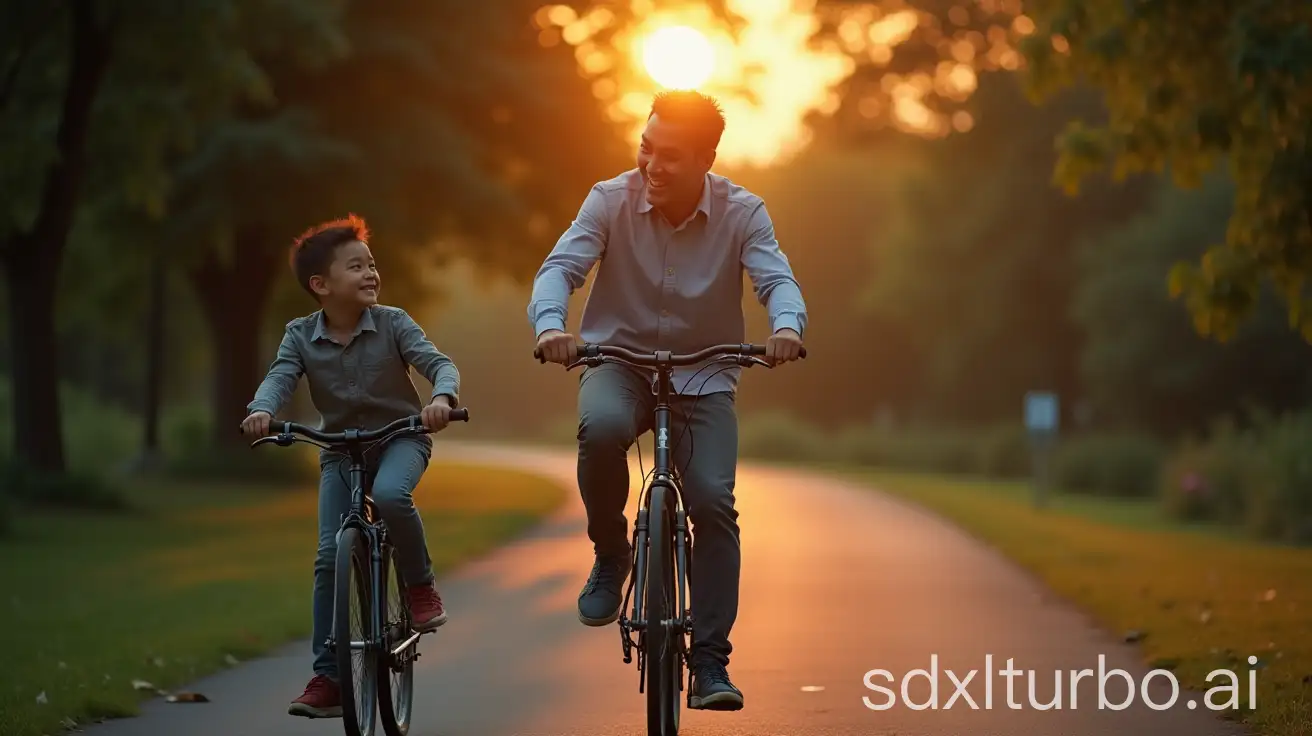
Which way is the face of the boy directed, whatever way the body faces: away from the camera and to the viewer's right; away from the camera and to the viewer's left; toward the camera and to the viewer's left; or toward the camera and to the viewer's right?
toward the camera and to the viewer's right

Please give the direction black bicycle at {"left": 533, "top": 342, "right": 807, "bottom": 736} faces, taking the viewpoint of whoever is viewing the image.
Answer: facing the viewer

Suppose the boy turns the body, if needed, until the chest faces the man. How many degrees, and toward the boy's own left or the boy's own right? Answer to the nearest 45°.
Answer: approximately 90° to the boy's own left

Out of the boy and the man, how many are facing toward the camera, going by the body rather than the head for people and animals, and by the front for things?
2

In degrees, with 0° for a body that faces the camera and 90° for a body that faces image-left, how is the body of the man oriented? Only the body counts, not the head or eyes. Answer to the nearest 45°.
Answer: approximately 0°

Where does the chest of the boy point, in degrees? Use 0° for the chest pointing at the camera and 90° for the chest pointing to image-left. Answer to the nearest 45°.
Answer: approximately 0°

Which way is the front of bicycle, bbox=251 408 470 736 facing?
toward the camera

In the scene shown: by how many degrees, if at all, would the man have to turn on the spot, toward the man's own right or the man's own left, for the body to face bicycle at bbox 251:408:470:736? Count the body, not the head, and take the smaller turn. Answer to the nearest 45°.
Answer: approximately 90° to the man's own right

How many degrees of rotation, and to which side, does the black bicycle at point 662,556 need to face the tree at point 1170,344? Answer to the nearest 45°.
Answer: approximately 180°
